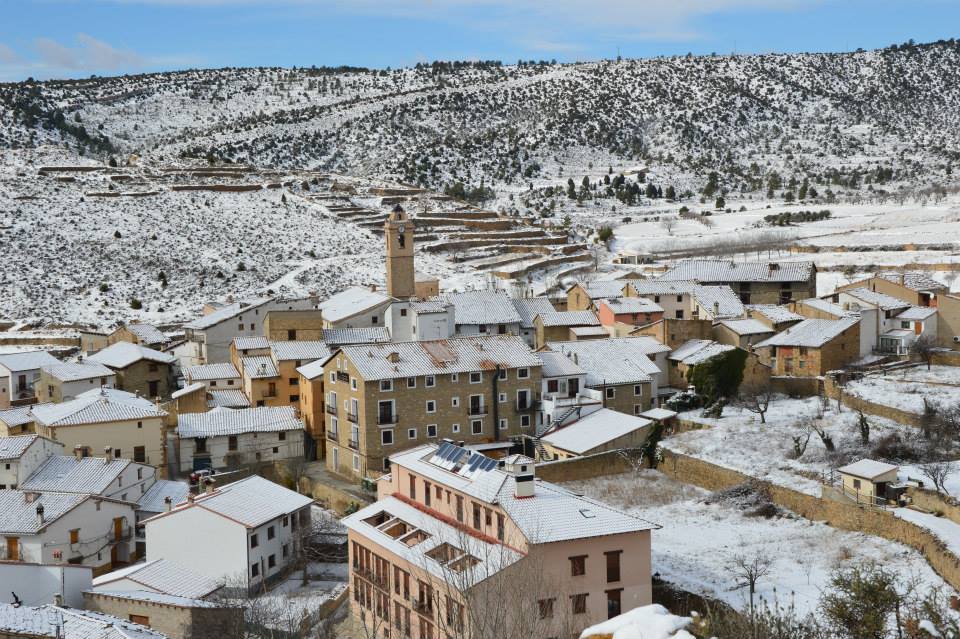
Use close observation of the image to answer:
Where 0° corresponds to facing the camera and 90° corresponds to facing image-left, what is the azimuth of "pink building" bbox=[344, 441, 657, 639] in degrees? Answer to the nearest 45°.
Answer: approximately 45°

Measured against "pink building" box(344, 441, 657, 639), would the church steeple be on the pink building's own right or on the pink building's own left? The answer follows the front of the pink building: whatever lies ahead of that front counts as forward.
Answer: on the pink building's own right

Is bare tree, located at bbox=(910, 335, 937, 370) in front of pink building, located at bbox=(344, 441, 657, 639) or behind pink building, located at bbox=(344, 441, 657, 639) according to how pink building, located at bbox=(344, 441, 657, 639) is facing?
behind

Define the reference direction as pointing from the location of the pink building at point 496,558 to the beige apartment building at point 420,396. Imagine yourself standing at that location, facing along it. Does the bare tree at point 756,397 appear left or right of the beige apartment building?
right

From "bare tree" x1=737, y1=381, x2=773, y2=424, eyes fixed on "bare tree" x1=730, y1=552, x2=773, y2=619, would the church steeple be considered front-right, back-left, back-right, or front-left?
back-right

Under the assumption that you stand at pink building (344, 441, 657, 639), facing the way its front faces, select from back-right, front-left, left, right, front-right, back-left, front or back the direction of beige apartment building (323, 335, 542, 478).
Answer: back-right

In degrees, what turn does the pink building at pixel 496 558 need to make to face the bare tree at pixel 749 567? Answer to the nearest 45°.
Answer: approximately 135° to its left

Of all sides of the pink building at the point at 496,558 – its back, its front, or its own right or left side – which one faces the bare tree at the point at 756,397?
back
